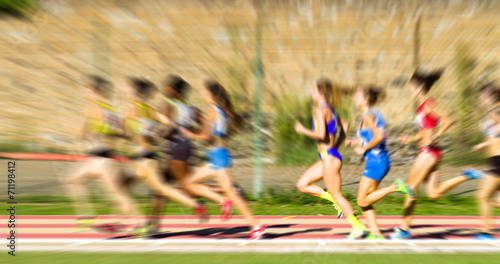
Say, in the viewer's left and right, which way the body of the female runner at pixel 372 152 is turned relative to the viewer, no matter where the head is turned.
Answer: facing to the left of the viewer

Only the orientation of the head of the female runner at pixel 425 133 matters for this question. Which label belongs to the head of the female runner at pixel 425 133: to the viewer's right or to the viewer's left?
to the viewer's left

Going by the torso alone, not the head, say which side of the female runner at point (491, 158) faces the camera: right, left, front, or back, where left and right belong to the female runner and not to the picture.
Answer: left

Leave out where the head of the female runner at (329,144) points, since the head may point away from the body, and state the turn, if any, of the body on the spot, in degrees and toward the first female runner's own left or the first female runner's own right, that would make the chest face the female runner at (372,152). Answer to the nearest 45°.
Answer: approximately 180°

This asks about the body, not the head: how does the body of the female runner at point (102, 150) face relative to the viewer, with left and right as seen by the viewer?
facing to the left of the viewer

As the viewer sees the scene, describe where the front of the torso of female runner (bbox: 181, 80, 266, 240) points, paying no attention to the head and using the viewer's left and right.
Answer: facing to the left of the viewer

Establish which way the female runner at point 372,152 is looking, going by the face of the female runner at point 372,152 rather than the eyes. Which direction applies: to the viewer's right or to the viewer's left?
to the viewer's left

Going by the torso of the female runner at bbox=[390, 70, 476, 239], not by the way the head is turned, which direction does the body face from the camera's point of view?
to the viewer's left

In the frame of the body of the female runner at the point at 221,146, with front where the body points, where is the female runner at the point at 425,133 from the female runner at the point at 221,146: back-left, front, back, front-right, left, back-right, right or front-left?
back

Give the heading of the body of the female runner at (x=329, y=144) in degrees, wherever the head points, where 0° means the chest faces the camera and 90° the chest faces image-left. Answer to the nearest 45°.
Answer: approximately 90°

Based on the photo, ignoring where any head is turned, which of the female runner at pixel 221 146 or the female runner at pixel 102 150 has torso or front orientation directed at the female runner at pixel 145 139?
the female runner at pixel 221 146
